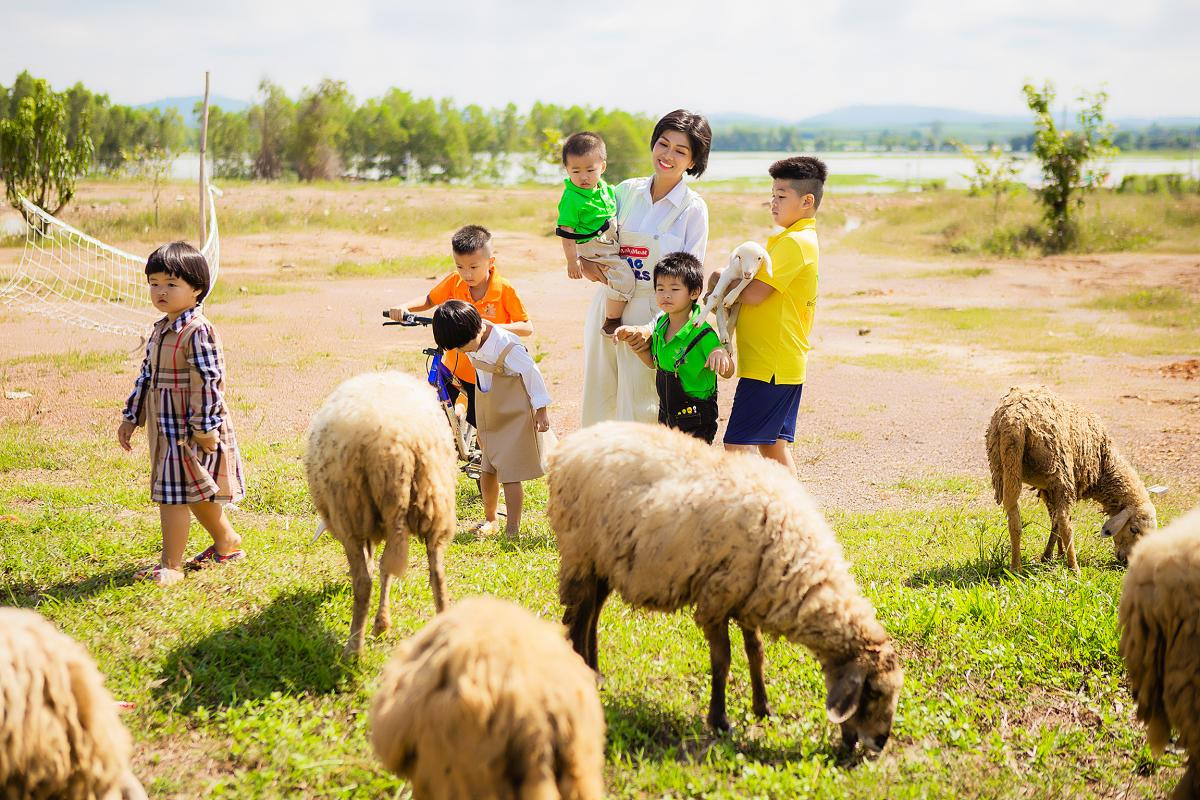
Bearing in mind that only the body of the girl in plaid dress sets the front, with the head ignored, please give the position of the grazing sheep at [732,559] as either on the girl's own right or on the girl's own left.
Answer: on the girl's own left

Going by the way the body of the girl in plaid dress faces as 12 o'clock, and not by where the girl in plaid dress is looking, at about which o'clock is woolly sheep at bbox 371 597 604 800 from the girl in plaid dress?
The woolly sheep is roughly at 10 o'clock from the girl in plaid dress.

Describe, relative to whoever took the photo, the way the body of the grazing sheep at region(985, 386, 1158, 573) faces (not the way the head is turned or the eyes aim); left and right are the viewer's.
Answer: facing away from the viewer and to the right of the viewer

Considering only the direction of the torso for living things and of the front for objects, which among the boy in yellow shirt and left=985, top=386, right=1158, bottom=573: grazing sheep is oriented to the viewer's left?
the boy in yellow shirt

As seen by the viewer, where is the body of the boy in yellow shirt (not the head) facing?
to the viewer's left

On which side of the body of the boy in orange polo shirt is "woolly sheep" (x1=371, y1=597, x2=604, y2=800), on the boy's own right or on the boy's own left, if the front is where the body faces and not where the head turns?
on the boy's own left

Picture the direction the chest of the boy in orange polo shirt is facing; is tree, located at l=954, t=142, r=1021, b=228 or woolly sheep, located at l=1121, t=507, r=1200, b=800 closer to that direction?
the woolly sheep

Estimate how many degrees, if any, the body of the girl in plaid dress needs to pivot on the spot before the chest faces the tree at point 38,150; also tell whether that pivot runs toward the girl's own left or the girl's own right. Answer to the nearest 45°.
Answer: approximately 135° to the girl's own right

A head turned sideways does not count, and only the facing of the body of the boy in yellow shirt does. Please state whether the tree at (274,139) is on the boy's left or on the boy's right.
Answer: on the boy's right

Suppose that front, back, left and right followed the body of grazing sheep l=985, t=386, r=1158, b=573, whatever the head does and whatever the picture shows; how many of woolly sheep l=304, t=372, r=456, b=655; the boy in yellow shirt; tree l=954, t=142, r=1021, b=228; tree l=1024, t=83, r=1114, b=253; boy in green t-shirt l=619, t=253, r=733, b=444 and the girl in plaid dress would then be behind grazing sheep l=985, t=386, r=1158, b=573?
4
